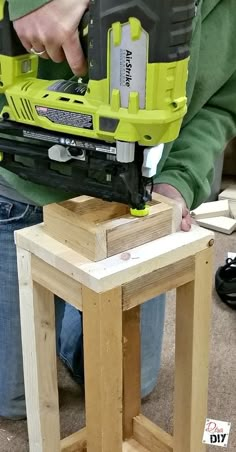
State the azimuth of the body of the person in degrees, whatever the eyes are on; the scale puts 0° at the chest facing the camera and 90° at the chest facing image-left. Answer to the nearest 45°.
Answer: approximately 0°

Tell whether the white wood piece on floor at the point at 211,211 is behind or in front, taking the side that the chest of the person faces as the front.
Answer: behind

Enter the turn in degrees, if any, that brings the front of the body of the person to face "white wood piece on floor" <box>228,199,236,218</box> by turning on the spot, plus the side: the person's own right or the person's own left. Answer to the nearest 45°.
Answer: approximately 180°
